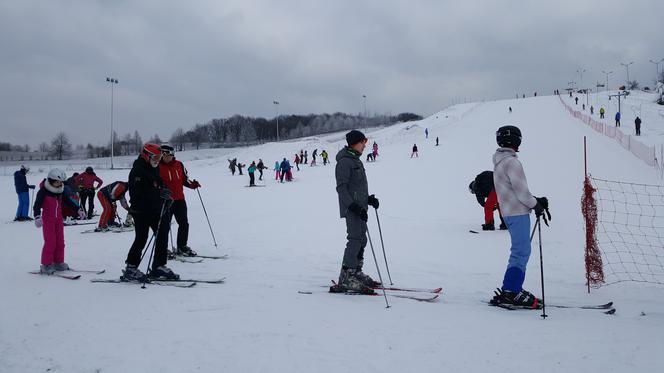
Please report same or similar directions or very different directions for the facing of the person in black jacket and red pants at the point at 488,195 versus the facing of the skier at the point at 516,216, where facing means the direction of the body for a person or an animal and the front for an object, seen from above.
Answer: very different directions

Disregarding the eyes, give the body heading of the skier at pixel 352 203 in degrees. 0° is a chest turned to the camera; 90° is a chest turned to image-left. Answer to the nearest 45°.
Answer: approximately 270°

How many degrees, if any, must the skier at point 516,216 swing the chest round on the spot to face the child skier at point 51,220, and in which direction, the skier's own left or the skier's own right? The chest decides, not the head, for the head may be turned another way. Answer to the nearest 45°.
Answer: approximately 180°

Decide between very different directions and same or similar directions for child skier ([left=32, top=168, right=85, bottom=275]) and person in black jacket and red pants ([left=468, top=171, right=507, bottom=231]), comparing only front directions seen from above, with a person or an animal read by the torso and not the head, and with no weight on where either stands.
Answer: very different directions

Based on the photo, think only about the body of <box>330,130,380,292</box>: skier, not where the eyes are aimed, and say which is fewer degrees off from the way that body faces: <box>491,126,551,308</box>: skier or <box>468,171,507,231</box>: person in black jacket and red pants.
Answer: the skier
